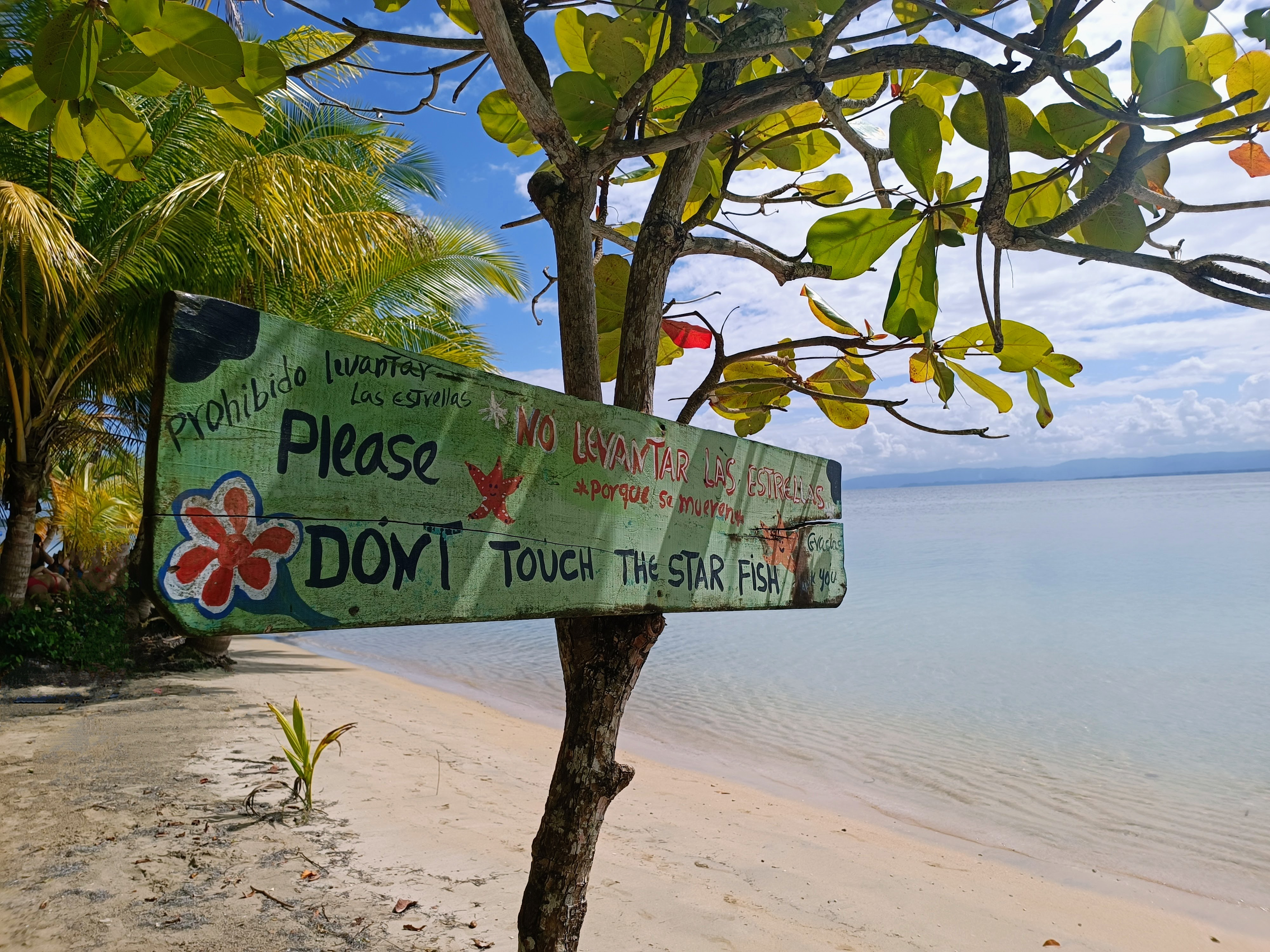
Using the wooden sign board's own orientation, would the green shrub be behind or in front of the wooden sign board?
behind

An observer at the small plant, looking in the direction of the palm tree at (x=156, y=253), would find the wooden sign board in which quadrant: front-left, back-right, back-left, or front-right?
back-left

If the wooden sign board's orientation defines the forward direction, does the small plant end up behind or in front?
behind

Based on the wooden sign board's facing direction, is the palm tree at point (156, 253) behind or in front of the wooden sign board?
behind

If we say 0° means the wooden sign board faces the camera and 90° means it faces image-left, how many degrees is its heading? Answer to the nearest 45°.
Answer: approximately 315°
